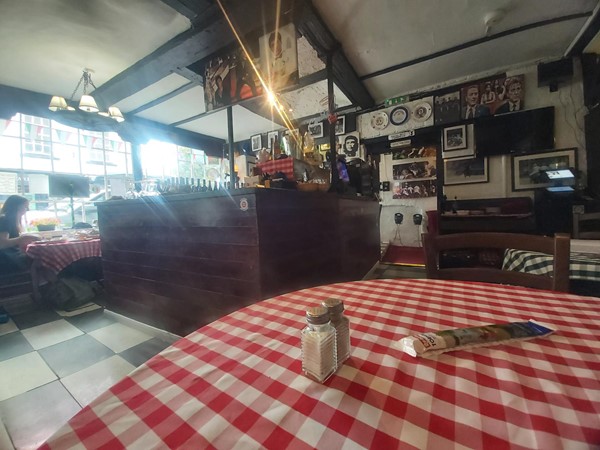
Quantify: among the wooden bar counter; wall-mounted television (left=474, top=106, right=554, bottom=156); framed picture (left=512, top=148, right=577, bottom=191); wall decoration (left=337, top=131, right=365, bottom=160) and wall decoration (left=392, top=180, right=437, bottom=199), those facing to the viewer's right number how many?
0

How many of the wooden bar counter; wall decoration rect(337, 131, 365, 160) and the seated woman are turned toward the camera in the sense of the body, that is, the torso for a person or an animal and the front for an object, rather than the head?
2

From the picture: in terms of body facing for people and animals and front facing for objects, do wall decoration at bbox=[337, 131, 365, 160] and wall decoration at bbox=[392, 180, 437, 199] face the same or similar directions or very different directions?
same or similar directions

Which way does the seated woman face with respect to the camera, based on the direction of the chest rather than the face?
to the viewer's right

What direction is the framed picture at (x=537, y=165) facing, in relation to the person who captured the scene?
facing the viewer and to the left of the viewer

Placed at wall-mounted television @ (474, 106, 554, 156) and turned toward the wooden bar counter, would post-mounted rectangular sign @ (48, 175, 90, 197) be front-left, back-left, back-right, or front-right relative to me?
front-right

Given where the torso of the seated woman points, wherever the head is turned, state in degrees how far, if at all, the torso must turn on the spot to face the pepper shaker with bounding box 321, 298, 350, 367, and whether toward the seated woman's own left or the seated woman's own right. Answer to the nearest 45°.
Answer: approximately 90° to the seated woman's own right

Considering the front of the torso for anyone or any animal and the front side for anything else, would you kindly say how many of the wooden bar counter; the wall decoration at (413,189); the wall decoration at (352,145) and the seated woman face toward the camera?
3

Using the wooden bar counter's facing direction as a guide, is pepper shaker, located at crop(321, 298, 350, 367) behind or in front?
in front

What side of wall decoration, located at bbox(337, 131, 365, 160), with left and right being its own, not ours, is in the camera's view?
front

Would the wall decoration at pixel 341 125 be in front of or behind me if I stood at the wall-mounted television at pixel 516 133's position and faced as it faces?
in front

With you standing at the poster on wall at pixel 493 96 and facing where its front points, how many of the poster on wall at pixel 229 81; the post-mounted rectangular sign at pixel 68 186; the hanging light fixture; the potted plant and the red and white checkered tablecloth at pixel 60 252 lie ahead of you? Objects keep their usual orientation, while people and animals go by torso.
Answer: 5

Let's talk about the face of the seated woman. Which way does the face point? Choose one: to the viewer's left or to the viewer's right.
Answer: to the viewer's right

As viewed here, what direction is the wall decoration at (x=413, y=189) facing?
toward the camera

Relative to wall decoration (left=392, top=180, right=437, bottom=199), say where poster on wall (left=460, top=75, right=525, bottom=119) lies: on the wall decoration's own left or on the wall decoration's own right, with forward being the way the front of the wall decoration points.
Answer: on the wall decoration's own left

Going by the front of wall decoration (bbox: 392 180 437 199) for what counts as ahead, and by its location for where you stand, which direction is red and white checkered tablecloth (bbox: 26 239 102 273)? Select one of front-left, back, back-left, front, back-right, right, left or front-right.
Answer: front-right
